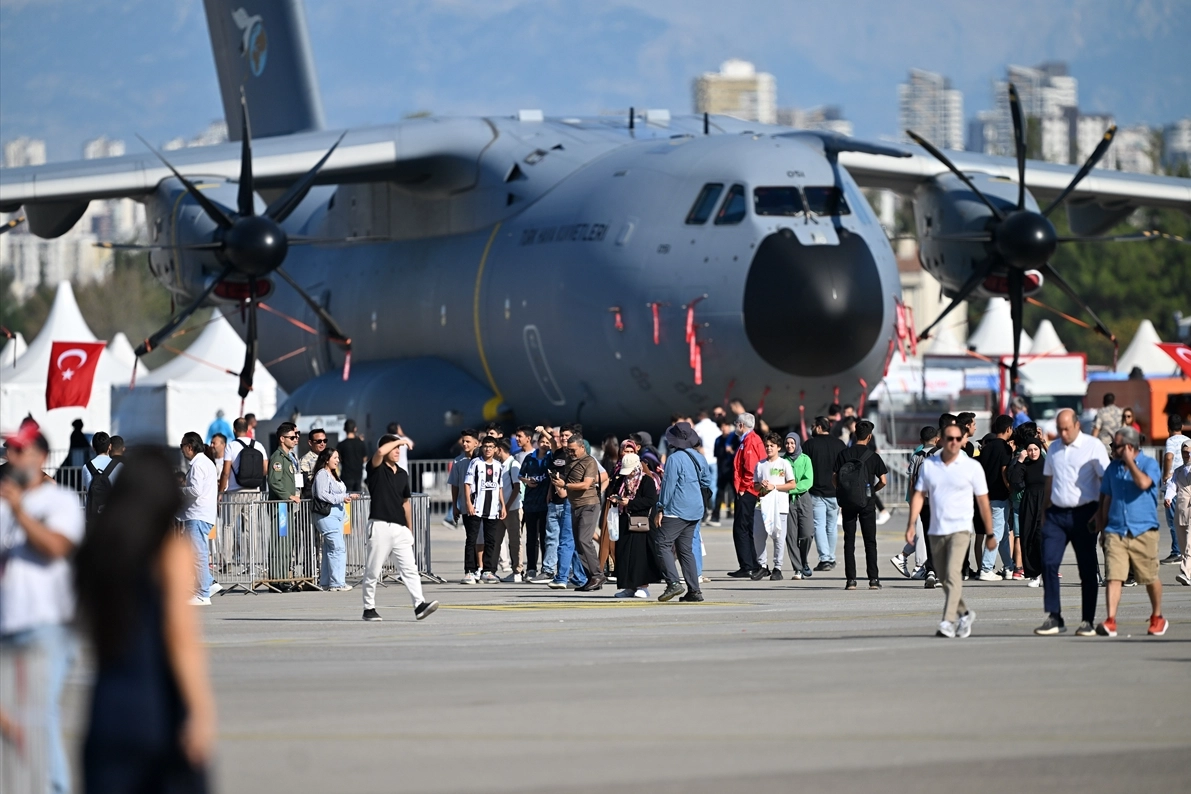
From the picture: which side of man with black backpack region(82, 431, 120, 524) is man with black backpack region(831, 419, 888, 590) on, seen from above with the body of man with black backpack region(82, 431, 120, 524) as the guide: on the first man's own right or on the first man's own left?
on the first man's own right

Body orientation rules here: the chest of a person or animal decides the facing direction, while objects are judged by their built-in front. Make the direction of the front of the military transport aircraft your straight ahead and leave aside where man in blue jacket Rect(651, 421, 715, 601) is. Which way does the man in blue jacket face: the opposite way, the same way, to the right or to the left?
the opposite way

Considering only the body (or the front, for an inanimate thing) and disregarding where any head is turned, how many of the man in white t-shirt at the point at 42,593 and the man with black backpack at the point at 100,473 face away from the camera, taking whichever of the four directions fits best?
1

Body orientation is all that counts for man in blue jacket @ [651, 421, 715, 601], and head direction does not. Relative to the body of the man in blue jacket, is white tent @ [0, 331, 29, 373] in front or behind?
in front

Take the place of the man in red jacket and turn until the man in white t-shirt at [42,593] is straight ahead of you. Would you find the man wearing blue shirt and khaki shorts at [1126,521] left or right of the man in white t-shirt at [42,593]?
left

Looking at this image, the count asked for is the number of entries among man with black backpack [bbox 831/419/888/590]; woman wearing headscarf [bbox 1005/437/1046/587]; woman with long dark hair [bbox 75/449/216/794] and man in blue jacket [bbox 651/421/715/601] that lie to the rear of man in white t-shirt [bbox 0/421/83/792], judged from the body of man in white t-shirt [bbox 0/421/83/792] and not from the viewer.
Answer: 3

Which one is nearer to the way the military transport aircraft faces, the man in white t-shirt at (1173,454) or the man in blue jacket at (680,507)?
the man in white t-shirt

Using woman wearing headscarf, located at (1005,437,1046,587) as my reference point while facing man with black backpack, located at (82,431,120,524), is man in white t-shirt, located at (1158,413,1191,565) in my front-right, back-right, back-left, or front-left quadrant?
back-right

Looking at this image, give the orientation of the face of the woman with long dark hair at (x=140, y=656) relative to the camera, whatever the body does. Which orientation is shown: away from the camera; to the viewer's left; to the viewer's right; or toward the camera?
away from the camera

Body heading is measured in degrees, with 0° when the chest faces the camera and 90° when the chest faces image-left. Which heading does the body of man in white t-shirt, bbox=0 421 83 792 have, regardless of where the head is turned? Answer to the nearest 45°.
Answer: approximately 45°

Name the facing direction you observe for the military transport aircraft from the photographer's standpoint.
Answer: facing the viewer and to the right of the viewer

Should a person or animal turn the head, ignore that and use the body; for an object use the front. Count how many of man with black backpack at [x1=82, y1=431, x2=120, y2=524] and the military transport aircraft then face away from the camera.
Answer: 1

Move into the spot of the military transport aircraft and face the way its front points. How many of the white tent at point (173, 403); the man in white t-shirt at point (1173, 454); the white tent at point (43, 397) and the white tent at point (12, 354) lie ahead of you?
1

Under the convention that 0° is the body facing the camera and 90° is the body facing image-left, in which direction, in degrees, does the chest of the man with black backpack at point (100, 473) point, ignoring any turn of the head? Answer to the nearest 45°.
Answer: approximately 180°

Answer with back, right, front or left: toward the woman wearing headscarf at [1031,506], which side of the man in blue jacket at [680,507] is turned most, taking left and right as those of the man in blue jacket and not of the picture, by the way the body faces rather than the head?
right

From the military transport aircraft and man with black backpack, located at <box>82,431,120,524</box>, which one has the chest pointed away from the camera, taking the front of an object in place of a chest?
the man with black backpack

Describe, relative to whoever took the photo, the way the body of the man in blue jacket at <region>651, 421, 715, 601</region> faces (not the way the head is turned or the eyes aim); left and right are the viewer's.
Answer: facing away from the viewer and to the left of the viewer

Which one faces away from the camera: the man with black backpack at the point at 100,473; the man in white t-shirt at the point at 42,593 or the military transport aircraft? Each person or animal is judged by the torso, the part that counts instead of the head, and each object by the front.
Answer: the man with black backpack
